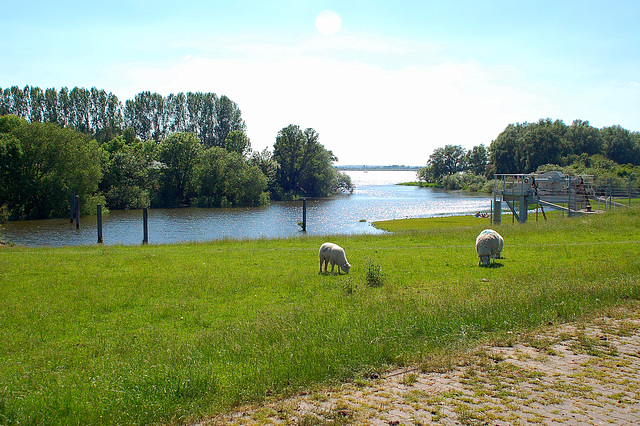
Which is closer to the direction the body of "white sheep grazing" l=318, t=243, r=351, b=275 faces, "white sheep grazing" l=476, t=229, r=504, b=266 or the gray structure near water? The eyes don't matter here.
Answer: the white sheep grazing

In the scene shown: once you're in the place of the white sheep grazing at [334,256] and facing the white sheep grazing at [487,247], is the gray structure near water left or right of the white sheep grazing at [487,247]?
left

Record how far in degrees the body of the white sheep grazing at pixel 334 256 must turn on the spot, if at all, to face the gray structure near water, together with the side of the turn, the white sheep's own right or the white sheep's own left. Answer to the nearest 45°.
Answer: approximately 45° to the white sheep's own left

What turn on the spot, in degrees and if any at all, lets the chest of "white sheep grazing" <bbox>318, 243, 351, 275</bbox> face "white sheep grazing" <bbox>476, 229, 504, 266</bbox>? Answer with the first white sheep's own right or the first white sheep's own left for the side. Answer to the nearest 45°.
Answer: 0° — it already faces it

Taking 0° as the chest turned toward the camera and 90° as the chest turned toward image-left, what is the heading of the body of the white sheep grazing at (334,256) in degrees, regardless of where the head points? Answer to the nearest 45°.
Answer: approximately 270°
